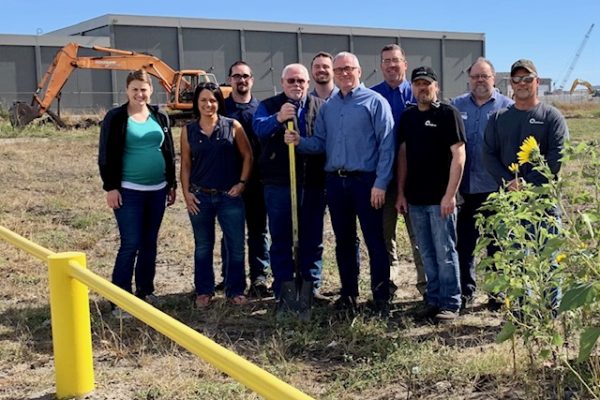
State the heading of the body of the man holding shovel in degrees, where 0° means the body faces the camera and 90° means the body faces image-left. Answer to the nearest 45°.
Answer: approximately 0°

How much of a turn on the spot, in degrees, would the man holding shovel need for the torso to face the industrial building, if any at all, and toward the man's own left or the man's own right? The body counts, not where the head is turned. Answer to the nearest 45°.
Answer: approximately 180°

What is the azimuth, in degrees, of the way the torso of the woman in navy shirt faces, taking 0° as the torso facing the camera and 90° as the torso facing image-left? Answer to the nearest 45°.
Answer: approximately 0°

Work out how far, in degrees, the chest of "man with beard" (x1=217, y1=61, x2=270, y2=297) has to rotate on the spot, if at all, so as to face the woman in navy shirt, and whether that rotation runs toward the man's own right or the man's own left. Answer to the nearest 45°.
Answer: approximately 45° to the man's own right

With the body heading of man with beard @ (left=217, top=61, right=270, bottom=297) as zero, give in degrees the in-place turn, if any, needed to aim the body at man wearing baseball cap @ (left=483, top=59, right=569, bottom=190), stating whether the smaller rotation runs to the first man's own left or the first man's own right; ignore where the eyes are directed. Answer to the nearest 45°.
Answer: approximately 45° to the first man's own left
